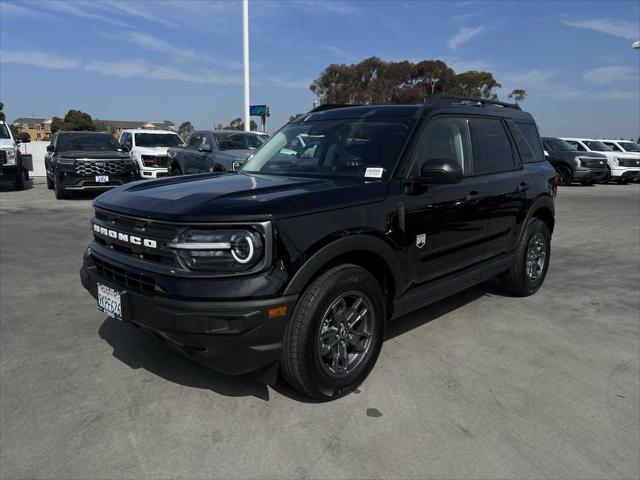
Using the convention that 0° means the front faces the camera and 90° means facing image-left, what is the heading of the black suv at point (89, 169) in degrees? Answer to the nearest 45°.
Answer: approximately 315°

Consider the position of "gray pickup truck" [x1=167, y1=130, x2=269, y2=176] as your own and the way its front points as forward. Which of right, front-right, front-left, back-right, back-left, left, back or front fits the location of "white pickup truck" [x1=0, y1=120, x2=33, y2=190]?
back

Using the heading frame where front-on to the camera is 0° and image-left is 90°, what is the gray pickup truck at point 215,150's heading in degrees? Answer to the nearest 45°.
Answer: approximately 315°

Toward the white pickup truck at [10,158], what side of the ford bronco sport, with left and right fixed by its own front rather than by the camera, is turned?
right

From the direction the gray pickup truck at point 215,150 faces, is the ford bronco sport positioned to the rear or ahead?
ahead

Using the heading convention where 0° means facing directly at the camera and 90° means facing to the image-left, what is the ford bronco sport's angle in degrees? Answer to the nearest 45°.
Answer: approximately 45°

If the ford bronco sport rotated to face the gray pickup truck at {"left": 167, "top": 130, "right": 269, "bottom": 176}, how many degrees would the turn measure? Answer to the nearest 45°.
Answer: approximately 135° to its right

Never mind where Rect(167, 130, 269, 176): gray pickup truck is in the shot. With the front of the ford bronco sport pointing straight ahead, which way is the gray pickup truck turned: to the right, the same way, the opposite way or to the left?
to the left

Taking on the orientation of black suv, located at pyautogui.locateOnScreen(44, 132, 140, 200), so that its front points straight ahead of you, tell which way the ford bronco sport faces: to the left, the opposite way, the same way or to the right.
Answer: to the right
